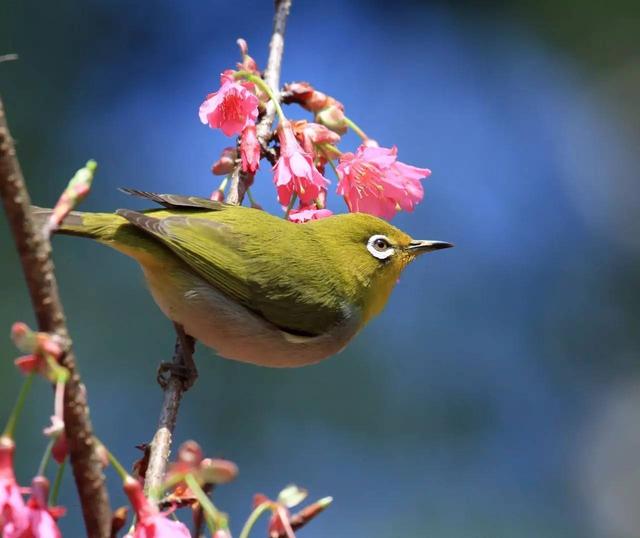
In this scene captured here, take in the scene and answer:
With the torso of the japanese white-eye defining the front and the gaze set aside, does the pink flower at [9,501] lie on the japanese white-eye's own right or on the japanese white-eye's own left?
on the japanese white-eye's own right

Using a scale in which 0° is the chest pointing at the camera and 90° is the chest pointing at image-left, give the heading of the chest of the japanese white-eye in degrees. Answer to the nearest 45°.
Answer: approximately 270°
